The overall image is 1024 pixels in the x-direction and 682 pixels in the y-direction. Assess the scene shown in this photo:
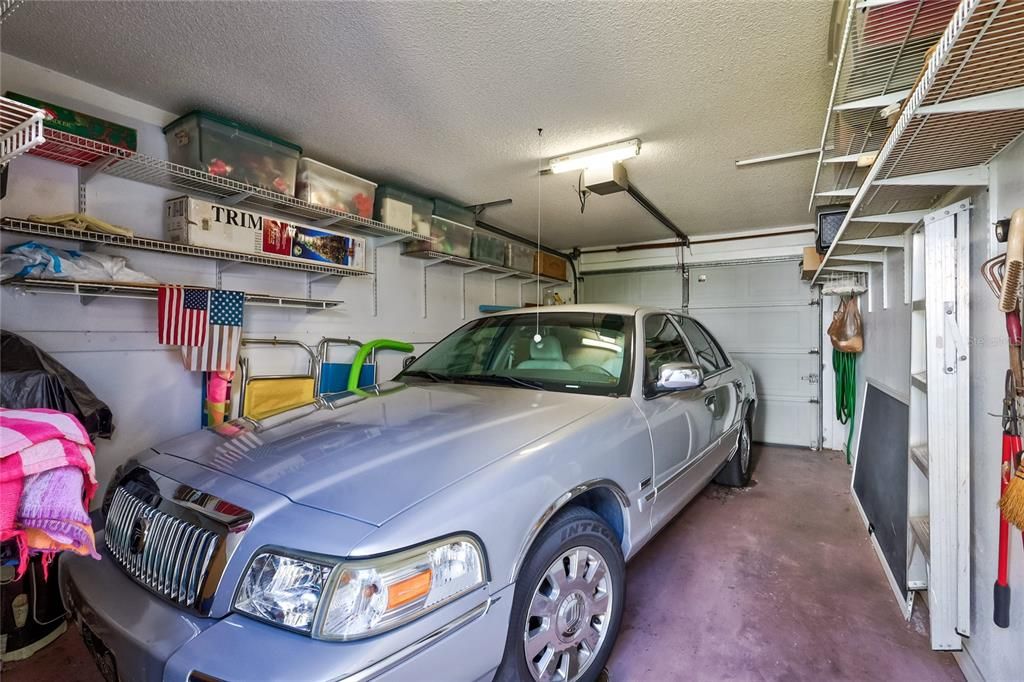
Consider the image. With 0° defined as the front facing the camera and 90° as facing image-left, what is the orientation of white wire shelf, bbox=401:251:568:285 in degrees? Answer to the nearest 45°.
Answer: approximately 315°

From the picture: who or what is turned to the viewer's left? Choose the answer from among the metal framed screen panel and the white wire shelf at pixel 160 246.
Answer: the metal framed screen panel

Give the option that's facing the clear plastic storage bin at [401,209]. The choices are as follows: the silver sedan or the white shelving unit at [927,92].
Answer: the white shelving unit

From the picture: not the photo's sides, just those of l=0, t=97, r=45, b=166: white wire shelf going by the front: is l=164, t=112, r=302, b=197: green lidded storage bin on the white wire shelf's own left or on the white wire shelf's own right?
on the white wire shelf's own left

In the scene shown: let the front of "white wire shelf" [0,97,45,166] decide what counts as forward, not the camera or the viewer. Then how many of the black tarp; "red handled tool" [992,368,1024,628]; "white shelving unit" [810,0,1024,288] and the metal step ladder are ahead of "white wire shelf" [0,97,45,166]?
3

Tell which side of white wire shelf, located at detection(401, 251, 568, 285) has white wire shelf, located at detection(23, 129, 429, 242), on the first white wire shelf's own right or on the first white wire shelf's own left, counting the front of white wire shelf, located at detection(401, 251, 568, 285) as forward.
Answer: on the first white wire shelf's own right

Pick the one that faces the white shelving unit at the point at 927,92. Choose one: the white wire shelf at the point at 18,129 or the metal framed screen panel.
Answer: the white wire shelf

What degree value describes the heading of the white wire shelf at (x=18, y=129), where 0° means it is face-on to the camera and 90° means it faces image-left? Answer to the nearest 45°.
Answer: approximately 315°

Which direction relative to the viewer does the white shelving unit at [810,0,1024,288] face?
to the viewer's left

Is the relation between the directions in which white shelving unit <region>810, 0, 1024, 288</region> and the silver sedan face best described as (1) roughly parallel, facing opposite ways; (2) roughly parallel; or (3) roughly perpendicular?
roughly perpendicular

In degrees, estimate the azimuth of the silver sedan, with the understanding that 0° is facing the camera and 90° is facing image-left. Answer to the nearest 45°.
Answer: approximately 45°

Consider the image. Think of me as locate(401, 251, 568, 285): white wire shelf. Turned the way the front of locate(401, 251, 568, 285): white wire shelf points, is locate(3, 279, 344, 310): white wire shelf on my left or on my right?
on my right

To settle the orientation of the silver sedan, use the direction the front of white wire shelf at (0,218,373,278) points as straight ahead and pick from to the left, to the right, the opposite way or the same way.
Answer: to the right

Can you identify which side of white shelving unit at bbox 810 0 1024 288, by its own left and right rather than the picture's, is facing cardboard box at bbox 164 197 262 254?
front

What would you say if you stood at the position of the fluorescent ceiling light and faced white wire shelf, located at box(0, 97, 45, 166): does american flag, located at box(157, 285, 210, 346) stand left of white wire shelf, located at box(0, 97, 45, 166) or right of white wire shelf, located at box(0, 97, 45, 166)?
right

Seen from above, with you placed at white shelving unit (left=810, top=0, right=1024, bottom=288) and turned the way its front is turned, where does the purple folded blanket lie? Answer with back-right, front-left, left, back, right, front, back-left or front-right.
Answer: front-left

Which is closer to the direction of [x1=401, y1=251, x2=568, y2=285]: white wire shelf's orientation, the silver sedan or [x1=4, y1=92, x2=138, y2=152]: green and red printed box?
the silver sedan
